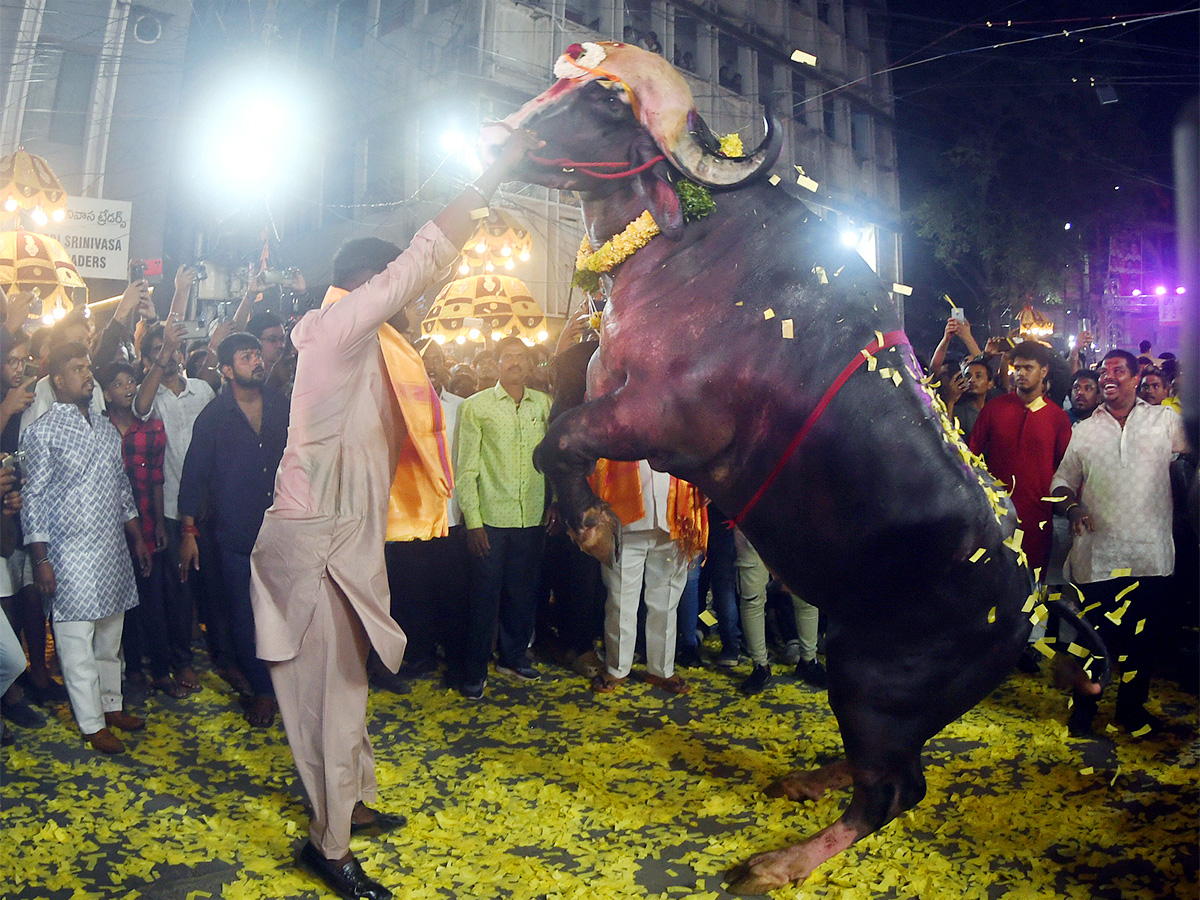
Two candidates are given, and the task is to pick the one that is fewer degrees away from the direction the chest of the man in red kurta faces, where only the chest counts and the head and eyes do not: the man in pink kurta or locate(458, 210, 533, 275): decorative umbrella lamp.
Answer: the man in pink kurta

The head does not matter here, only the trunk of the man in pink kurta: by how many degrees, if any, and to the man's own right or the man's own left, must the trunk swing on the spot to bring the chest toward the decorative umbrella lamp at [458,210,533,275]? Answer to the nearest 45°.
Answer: approximately 90° to the man's own left

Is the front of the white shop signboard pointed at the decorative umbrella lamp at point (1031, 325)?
no

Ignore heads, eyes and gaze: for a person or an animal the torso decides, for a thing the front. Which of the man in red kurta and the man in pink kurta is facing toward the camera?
the man in red kurta

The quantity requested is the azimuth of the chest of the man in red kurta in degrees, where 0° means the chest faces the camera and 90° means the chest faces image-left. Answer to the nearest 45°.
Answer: approximately 0°

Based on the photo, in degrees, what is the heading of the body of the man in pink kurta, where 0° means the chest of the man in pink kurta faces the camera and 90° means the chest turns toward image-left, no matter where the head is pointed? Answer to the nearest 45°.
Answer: approximately 270°

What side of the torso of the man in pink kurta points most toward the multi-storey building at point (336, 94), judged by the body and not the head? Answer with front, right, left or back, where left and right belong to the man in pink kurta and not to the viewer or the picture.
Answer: left

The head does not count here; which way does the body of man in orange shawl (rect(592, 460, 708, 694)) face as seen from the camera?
toward the camera

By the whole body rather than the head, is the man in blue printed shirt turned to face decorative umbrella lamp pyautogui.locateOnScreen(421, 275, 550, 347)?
no

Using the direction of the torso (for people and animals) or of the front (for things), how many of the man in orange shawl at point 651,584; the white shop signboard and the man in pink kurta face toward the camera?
2

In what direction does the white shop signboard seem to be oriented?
toward the camera

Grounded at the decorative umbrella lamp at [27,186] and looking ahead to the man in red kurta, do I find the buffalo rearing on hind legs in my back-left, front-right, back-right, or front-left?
front-right

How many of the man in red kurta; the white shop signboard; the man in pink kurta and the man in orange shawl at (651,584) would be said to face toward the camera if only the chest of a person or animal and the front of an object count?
3

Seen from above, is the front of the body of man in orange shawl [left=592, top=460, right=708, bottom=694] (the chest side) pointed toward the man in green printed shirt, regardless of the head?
no

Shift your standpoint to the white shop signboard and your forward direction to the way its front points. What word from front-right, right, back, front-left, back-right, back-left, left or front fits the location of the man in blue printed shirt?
front
